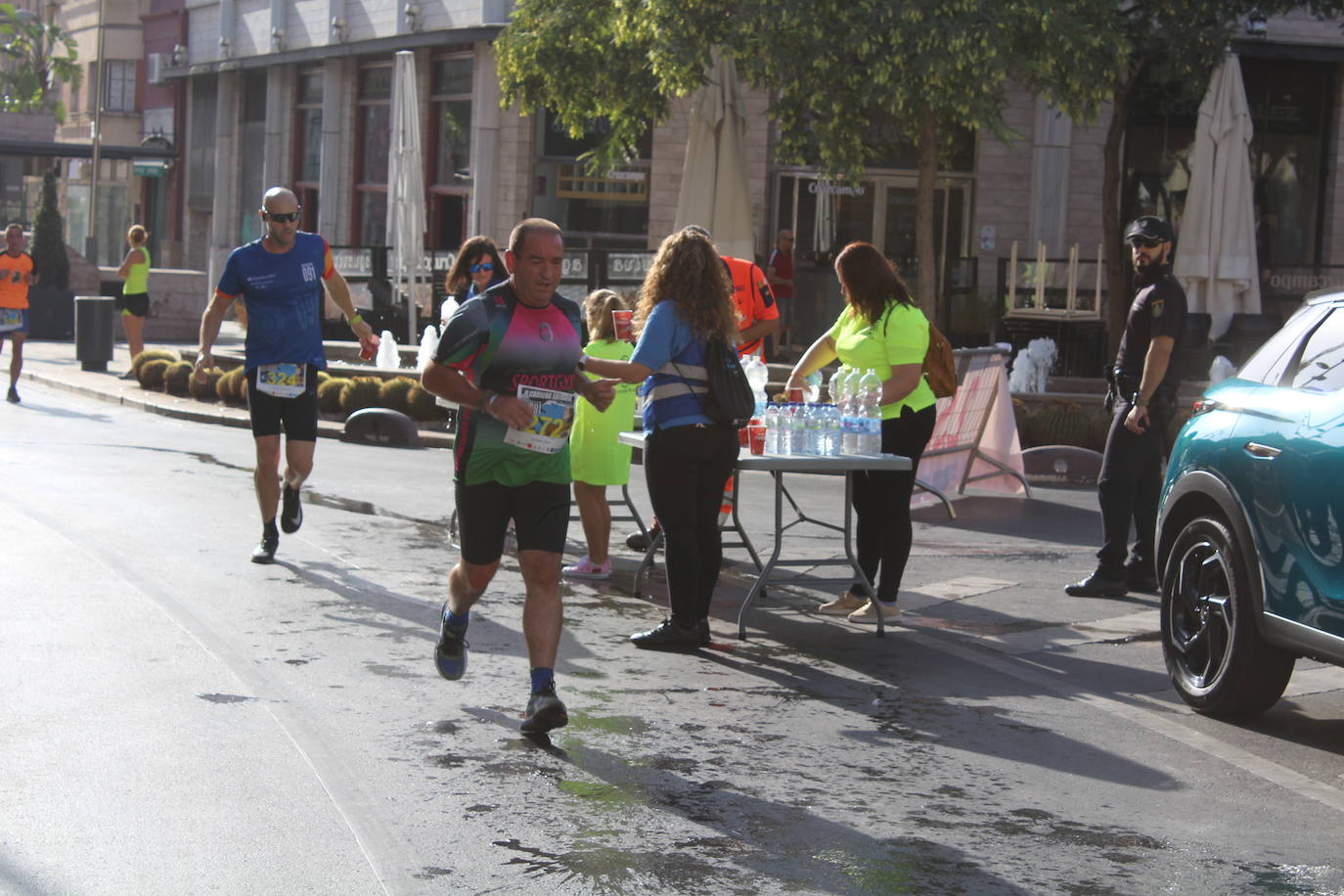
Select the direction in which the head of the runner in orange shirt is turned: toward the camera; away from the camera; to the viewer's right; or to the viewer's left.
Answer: toward the camera

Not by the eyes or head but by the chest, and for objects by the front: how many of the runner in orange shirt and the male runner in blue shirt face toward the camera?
2

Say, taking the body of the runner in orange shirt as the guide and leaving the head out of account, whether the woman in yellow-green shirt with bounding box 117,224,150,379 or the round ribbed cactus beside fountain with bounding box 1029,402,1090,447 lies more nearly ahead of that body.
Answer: the round ribbed cactus beside fountain

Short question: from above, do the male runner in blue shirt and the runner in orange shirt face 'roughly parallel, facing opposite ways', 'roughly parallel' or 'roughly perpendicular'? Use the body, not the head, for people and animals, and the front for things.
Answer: roughly parallel

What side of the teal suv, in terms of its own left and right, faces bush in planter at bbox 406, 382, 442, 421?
back

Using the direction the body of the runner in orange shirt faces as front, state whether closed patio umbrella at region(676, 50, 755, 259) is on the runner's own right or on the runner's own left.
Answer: on the runner's own left

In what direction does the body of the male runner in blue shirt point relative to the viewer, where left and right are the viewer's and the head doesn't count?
facing the viewer

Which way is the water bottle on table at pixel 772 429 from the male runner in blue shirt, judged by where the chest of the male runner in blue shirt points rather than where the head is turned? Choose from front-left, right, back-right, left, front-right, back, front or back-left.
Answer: front-left

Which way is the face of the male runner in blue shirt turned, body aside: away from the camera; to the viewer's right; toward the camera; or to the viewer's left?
toward the camera

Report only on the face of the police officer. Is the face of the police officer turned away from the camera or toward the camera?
toward the camera

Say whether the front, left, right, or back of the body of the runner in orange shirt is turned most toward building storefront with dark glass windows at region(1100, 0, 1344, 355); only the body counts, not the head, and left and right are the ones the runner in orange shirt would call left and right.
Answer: left

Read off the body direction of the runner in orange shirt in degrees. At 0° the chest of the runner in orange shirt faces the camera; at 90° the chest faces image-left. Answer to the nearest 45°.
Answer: approximately 0°

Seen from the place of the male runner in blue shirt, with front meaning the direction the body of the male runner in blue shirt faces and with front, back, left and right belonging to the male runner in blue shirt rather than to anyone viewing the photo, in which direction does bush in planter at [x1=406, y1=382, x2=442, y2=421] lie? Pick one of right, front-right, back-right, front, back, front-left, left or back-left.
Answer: back

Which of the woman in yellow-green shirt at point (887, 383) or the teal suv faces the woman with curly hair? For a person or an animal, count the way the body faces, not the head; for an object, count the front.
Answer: the woman in yellow-green shirt
